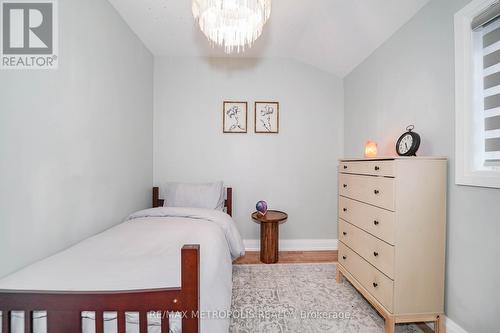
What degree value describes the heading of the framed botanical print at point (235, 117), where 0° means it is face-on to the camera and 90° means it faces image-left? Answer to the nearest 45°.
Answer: approximately 0°

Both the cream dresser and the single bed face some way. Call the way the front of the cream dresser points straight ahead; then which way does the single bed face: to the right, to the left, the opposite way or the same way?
to the left

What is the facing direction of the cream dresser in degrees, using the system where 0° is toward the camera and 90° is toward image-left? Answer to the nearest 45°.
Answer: approximately 45°

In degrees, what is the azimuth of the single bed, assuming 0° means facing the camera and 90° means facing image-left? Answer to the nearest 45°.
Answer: approximately 0°
